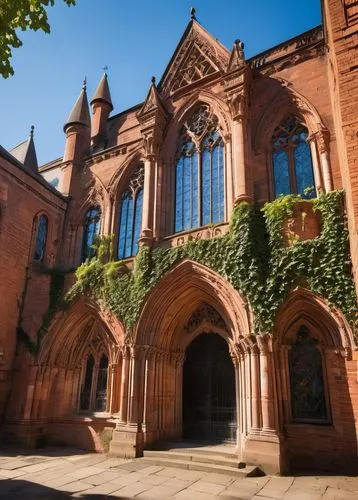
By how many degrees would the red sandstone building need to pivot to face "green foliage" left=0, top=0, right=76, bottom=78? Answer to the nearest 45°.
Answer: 0° — it already faces it
